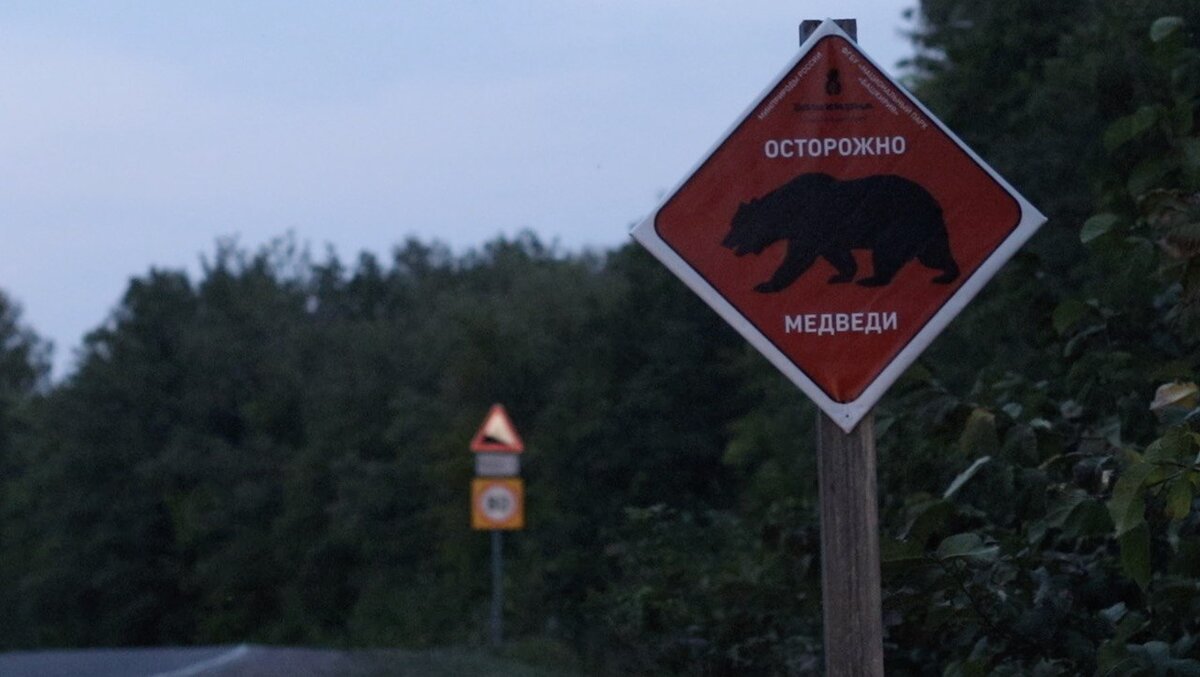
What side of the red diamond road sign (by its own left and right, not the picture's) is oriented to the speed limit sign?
back

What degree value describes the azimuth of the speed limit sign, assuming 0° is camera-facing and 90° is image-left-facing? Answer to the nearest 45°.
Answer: approximately 0°

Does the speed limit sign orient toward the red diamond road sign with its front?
yes

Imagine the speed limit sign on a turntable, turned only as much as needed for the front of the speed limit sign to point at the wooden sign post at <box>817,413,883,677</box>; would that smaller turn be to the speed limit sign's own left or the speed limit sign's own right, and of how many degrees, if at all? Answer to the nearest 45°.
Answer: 0° — it already faces it

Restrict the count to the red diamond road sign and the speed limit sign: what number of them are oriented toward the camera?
2

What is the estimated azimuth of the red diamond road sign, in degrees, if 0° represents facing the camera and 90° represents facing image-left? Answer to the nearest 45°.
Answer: approximately 0°
